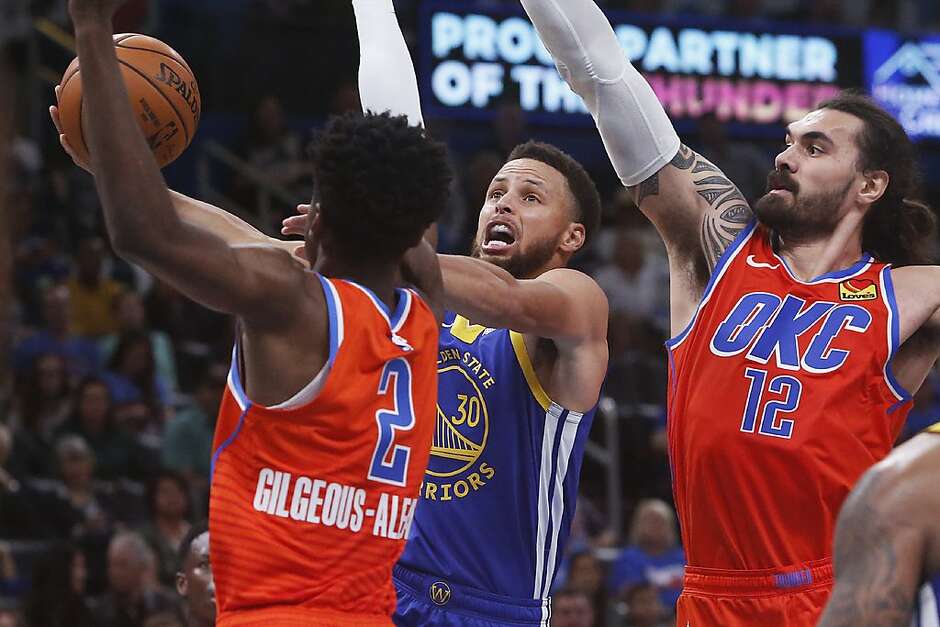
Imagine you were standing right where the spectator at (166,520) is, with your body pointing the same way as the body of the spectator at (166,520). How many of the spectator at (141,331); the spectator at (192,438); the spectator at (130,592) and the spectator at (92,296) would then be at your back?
3

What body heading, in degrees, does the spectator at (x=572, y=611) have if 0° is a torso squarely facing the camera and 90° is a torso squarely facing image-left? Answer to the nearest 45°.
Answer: approximately 0°

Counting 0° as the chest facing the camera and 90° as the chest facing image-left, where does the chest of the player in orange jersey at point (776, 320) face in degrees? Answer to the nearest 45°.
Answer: approximately 0°
